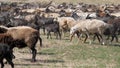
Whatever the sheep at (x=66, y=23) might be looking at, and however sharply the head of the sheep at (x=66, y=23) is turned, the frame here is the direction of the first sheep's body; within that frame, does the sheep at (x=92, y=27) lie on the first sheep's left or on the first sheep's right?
on the first sheep's left

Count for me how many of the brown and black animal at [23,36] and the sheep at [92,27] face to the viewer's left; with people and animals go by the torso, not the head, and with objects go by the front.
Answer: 2

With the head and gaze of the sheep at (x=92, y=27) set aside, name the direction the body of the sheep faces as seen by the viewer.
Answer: to the viewer's left

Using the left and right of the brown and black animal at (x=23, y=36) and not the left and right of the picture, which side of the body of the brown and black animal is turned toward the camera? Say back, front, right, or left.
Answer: left

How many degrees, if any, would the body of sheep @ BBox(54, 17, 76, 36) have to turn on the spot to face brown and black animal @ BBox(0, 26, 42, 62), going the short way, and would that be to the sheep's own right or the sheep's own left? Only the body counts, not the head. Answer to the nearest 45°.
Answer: approximately 45° to the sheep's own left

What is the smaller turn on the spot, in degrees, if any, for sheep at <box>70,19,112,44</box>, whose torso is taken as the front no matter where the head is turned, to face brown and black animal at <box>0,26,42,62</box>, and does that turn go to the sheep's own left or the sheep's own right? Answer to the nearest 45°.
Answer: approximately 45° to the sheep's own left
